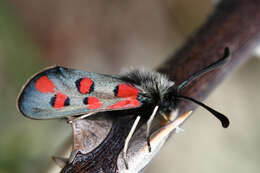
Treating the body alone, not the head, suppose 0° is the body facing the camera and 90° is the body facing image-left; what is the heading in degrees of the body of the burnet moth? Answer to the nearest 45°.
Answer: approximately 270°
